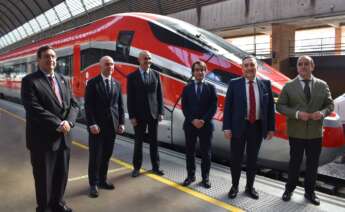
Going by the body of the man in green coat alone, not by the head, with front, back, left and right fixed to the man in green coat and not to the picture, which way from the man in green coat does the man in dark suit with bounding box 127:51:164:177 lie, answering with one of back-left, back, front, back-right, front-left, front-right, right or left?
right

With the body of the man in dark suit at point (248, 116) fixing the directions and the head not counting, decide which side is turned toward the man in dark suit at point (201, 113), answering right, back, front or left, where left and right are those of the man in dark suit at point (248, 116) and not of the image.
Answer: right

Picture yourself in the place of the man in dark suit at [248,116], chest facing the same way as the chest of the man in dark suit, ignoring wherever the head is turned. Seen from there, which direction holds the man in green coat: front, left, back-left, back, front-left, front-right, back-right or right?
left

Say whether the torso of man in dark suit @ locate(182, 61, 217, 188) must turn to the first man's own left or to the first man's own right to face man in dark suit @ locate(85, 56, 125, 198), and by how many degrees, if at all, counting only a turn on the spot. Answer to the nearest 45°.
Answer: approximately 90° to the first man's own right

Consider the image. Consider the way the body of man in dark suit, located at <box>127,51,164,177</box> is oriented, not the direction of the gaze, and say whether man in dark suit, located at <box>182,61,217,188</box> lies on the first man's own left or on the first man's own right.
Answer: on the first man's own left

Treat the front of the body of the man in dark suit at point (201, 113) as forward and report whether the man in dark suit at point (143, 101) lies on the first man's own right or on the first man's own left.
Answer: on the first man's own right

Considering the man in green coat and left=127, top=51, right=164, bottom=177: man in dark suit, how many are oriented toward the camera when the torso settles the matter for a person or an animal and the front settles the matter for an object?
2

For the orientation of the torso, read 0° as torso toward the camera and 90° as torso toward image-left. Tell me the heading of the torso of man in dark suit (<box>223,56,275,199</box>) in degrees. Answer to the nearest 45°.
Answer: approximately 0°
